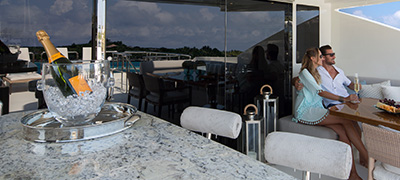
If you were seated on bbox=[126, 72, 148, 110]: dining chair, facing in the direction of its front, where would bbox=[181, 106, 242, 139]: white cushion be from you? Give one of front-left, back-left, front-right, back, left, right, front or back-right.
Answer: back-right

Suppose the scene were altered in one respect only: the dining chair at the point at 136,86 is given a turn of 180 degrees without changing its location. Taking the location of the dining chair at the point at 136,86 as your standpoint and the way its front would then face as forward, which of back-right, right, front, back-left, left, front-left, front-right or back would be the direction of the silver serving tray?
front-left

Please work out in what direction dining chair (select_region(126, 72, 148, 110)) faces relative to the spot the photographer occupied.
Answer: facing away from the viewer and to the right of the viewer

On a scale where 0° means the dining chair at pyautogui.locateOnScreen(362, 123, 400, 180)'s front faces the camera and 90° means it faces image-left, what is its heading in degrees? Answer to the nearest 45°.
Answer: approximately 225°

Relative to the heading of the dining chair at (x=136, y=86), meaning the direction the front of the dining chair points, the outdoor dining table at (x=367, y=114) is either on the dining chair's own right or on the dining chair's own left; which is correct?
on the dining chair's own right

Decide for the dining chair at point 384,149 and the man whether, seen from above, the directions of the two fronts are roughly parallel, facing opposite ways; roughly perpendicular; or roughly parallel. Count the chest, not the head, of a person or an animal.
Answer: roughly perpendicular
